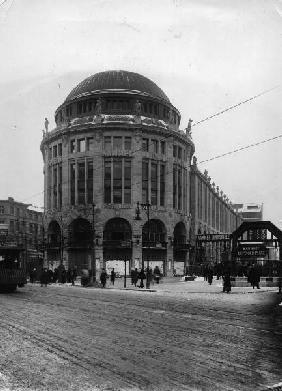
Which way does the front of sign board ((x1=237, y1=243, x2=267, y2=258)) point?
toward the camera

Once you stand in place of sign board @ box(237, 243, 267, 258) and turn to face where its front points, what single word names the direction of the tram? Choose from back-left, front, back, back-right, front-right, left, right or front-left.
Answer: right
